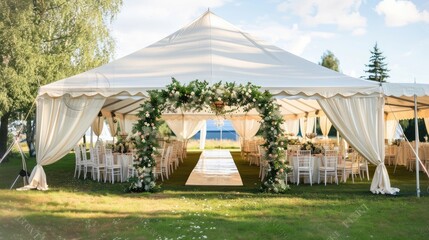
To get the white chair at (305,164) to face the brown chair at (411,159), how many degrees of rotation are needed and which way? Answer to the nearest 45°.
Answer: approximately 45° to its right

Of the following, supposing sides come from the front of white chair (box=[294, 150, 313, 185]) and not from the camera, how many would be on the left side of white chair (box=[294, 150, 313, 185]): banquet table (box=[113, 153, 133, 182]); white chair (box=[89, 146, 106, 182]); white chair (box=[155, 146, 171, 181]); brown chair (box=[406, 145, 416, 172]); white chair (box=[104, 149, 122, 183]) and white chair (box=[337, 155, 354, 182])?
4

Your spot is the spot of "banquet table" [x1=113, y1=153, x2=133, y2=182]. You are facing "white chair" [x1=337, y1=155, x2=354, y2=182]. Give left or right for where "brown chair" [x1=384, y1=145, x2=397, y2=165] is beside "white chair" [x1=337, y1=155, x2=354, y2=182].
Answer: left

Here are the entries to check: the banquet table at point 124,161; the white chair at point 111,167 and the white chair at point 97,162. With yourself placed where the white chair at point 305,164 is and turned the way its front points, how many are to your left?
3

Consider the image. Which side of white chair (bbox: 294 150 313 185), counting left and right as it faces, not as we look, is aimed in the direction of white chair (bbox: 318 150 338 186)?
right

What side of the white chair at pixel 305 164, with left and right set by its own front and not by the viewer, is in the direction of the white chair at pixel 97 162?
left

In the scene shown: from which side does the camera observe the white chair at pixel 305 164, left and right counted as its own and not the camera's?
back
